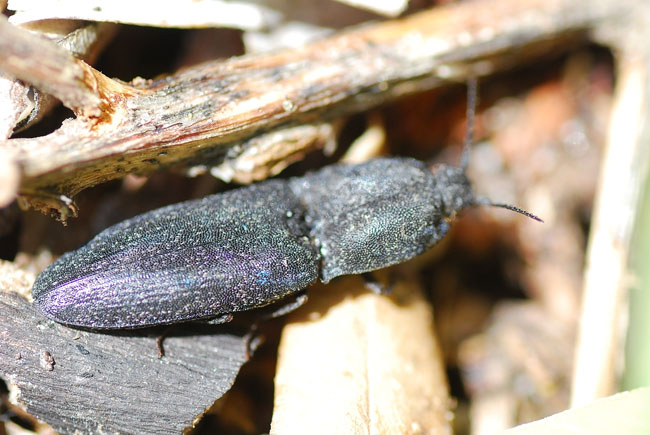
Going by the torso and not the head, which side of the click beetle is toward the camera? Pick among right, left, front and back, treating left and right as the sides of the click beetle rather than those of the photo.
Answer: right

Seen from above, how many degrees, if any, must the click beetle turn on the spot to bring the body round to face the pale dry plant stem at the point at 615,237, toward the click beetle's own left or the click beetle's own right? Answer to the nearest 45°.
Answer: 0° — it already faces it
